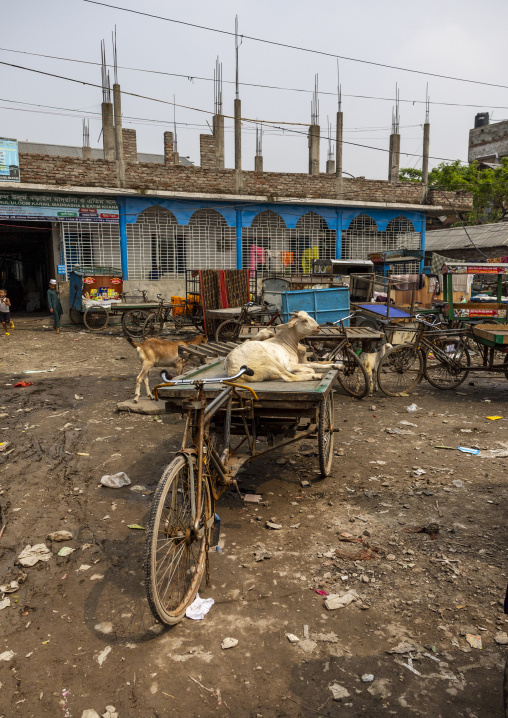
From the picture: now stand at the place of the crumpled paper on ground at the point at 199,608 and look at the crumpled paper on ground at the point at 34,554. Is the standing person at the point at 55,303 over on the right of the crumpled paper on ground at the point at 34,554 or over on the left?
right

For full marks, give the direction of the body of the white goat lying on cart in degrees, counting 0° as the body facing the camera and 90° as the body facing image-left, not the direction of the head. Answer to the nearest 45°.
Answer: approximately 270°

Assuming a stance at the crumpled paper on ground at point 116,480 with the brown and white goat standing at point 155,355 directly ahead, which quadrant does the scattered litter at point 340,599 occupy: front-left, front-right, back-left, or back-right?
back-right

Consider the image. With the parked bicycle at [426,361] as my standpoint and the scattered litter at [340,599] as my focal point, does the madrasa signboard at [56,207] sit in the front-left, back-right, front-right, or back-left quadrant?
back-right

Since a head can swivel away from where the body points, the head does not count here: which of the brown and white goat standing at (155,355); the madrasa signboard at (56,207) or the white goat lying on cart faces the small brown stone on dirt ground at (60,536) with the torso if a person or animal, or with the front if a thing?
the madrasa signboard

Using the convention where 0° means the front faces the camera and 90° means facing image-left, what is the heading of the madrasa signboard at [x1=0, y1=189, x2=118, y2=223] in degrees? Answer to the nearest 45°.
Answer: approximately 0°

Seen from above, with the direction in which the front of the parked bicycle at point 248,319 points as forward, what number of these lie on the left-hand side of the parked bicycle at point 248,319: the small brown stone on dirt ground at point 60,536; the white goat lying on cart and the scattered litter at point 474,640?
3

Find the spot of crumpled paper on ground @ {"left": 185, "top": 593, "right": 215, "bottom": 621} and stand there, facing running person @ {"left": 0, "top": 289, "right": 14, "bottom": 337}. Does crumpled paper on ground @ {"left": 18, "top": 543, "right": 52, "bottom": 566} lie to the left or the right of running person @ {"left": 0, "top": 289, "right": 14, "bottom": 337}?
left

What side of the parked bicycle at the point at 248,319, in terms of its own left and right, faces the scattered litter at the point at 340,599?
left

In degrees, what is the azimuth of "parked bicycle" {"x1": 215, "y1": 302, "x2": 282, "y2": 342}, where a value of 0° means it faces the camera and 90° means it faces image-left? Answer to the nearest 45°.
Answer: approximately 90°
